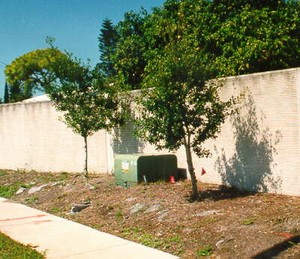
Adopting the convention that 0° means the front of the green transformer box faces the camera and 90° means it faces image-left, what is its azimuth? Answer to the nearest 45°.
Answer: approximately 45°

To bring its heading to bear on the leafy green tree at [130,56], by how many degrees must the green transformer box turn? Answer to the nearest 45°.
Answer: approximately 135° to its right

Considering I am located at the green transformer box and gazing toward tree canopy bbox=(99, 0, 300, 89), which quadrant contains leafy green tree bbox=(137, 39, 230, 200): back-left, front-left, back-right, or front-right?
back-right

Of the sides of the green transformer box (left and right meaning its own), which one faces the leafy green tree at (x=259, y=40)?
back

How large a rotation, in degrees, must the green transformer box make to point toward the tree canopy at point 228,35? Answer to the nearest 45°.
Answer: approximately 180°
